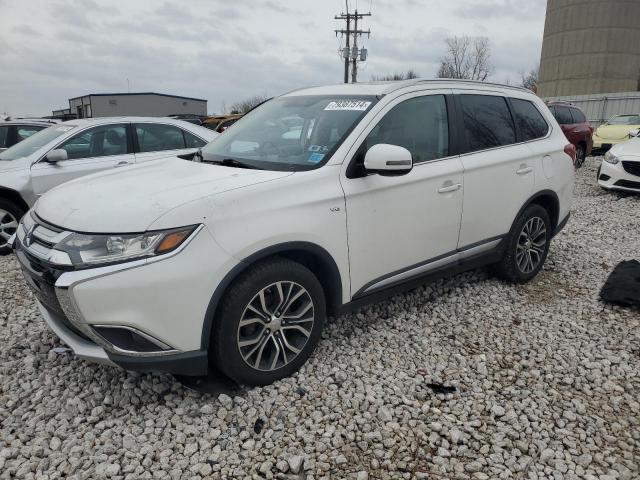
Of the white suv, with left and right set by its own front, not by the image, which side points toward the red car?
back

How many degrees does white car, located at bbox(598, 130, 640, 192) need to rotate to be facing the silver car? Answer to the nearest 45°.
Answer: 0° — it already faces it

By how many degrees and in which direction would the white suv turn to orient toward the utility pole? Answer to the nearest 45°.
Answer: approximately 135° to its right

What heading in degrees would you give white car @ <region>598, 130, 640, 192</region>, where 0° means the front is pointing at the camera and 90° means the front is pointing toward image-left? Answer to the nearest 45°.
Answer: approximately 45°

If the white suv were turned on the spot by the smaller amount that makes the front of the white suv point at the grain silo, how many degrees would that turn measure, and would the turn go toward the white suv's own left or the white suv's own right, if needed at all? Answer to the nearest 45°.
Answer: approximately 180°

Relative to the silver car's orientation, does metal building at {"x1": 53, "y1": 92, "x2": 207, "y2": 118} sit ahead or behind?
behind

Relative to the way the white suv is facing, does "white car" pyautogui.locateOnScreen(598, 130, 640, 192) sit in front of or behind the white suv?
behind

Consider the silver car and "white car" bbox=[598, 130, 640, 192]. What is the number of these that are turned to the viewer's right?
0

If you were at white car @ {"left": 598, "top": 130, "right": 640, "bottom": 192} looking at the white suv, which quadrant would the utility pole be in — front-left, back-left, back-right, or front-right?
back-right

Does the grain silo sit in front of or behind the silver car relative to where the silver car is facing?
behind

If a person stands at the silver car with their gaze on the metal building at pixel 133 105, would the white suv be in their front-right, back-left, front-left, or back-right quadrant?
back-right

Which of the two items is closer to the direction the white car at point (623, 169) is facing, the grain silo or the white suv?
the white suv

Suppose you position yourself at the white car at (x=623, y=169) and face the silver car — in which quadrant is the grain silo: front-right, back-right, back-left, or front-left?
back-right
